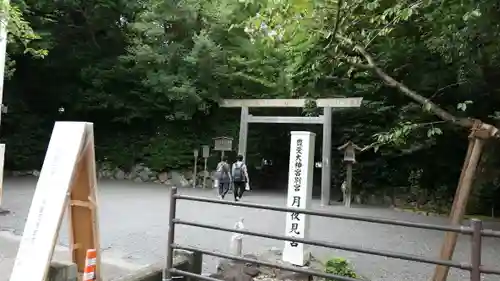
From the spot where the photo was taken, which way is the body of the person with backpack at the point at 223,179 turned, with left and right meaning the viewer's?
facing away from the viewer

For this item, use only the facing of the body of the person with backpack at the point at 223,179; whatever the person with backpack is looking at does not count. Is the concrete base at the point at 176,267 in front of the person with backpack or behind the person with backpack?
behind

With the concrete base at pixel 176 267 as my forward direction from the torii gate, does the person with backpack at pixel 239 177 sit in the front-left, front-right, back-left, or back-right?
front-right

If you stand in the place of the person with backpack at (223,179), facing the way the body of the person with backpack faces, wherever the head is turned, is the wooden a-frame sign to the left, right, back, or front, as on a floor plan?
back

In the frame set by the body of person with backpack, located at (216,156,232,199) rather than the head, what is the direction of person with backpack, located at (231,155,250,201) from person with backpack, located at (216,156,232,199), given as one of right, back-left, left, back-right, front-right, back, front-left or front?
back-right

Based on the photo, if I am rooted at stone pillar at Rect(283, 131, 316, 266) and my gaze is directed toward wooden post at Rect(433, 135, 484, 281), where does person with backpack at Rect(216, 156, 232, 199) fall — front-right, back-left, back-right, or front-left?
back-left

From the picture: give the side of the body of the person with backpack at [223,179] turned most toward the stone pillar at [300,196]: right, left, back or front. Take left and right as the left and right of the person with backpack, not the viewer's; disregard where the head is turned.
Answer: back

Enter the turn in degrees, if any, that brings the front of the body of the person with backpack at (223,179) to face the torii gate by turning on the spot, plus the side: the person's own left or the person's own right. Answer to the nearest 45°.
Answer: approximately 90° to the person's own right

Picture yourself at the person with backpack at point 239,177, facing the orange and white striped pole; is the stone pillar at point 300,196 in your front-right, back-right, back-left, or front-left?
front-left

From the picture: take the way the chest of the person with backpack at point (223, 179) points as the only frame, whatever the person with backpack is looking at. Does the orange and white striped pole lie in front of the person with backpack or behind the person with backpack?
behind

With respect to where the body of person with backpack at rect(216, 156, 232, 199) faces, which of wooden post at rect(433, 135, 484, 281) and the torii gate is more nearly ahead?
the torii gate

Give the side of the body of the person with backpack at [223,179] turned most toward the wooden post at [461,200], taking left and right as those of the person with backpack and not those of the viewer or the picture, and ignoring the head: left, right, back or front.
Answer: back

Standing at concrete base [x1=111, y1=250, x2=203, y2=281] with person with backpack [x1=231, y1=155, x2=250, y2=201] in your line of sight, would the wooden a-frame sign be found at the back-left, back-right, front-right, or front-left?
back-left

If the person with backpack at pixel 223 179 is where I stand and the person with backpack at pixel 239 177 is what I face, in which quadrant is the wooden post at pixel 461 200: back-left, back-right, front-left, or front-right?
front-right

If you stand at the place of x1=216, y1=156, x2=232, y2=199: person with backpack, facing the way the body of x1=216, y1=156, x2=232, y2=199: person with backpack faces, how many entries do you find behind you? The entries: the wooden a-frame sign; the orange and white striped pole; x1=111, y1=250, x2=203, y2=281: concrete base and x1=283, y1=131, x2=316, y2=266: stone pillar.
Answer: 4
